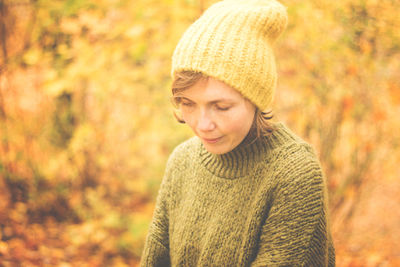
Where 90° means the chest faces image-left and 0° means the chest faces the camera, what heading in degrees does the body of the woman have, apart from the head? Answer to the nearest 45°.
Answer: approximately 45°
